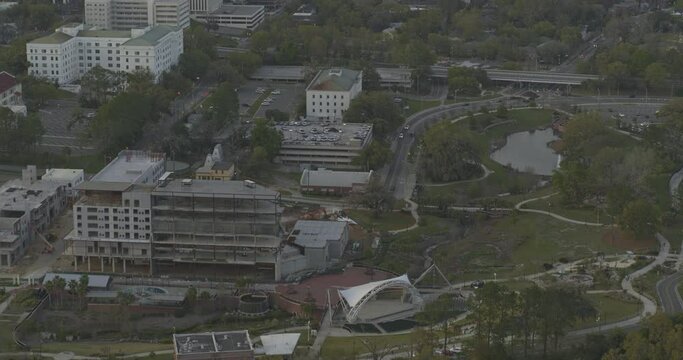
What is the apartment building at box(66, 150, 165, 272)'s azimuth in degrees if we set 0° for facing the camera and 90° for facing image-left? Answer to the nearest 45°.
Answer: approximately 0°

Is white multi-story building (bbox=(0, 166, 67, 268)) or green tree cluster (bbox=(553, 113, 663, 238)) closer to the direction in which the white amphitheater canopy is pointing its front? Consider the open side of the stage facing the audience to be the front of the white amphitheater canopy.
the green tree cluster

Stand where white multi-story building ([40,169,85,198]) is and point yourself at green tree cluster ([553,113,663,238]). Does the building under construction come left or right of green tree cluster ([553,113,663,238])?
right

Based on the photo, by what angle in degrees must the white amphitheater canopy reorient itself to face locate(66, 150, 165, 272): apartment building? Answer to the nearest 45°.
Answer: approximately 135° to its right

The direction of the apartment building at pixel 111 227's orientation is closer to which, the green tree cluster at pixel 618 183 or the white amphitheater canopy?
the white amphitheater canopy

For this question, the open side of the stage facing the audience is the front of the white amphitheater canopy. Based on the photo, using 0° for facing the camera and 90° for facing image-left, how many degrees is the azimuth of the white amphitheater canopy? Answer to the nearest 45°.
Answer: approximately 315°

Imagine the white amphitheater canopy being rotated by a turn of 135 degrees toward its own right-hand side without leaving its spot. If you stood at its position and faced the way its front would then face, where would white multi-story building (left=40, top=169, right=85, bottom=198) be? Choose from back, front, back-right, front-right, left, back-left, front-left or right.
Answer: front-right

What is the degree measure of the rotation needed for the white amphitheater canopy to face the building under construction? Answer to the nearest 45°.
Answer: approximately 180°

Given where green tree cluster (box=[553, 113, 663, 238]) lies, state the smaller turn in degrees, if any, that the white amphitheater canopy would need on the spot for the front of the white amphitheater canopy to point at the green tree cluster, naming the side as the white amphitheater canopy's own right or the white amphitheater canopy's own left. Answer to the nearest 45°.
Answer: approximately 90° to the white amphitheater canopy's own left

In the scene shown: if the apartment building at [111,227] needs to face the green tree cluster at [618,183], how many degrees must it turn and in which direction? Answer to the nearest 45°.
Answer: approximately 90° to its left

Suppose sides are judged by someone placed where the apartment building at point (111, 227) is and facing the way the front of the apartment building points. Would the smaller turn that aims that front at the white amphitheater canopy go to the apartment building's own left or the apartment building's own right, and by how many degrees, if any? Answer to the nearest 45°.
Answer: approximately 45° to the apartment building's own left
